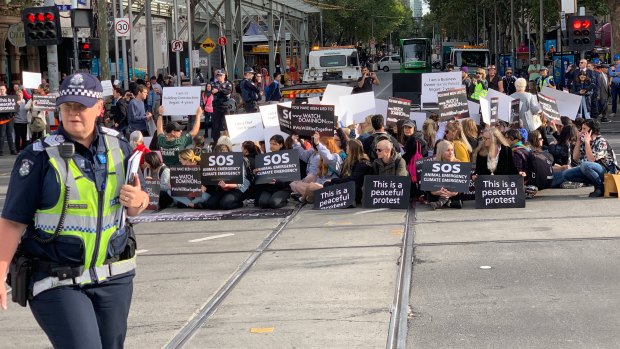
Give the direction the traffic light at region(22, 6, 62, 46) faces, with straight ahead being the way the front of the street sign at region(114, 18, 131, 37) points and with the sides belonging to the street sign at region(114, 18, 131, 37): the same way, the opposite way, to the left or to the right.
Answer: the same way

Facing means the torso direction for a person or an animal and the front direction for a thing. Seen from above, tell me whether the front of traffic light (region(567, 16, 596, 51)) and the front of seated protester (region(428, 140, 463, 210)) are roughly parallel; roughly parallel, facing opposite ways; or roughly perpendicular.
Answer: roughly parallel

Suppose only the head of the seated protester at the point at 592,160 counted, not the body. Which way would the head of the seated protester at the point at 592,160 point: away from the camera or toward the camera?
toward the camera

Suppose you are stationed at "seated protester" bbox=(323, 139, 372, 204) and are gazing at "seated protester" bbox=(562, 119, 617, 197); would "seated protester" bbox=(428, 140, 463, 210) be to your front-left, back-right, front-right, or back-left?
front-right

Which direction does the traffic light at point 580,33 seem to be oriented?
toward the camera

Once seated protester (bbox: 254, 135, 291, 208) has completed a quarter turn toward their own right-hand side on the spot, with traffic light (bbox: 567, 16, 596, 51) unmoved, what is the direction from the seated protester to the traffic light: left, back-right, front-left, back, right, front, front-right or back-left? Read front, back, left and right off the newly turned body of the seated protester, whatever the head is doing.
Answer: back-right

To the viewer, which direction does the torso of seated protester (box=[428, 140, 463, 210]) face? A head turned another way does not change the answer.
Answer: toward the camera

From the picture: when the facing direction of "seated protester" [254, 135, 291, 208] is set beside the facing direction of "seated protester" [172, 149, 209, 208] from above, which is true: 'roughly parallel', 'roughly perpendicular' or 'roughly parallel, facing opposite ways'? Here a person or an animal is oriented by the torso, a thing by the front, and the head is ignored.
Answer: roughly parallel

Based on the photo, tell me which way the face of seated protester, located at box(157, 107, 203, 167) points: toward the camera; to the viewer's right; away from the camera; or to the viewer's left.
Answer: toward the camera

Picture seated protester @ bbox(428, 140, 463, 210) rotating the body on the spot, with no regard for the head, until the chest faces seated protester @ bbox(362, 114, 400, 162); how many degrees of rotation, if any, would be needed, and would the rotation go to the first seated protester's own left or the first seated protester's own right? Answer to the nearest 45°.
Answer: approximately 135° to the first seated protester's own right

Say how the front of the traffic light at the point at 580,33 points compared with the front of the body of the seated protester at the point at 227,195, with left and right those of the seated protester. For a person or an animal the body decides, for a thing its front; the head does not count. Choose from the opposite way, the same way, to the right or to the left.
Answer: the same way

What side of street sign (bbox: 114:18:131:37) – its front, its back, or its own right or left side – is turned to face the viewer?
front

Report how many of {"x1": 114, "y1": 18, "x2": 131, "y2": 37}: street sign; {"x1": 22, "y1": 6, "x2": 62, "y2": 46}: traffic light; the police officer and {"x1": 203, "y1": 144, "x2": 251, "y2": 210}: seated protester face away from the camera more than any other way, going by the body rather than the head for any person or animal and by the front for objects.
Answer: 0
